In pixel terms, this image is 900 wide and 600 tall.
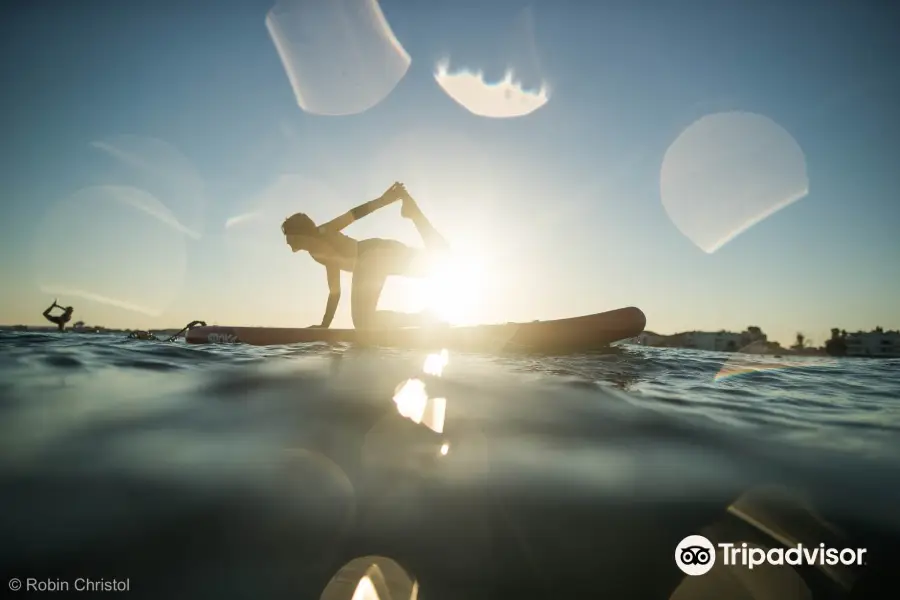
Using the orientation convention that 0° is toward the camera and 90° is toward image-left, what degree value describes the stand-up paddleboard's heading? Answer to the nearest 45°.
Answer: approximately 270°
